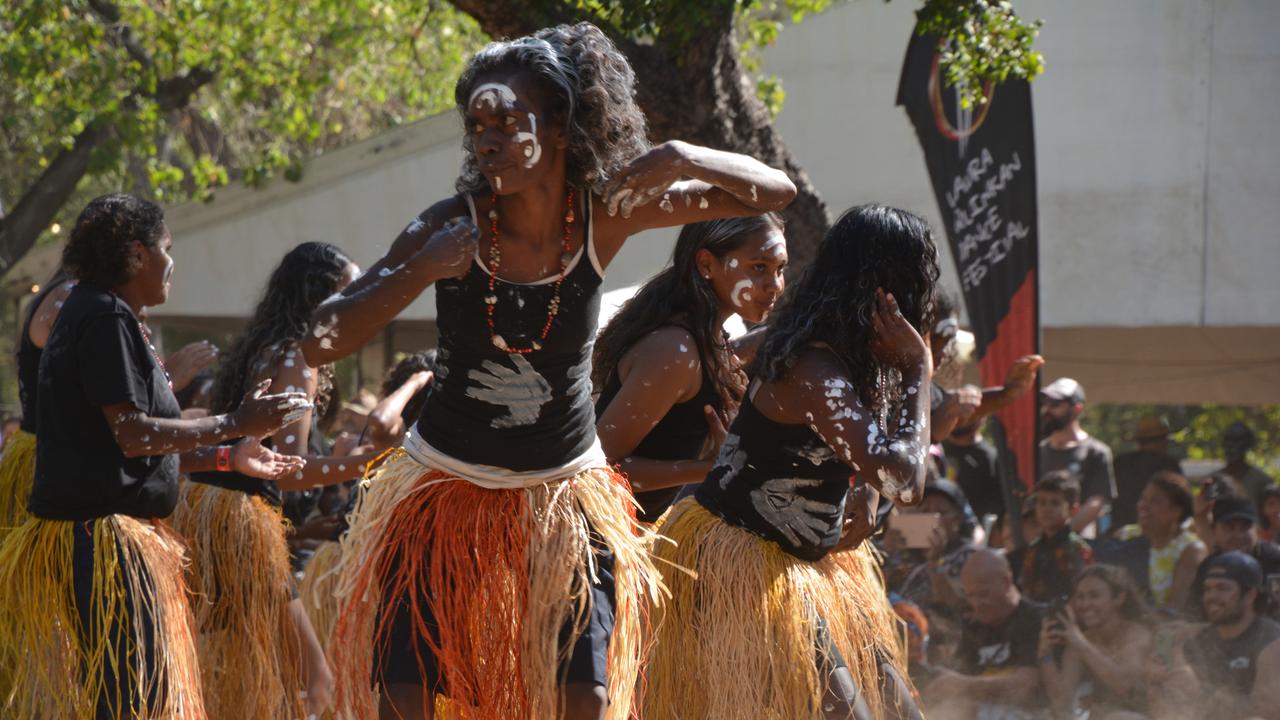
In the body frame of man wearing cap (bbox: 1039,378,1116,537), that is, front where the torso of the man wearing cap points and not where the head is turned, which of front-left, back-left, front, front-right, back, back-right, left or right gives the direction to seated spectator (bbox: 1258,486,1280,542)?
back-left

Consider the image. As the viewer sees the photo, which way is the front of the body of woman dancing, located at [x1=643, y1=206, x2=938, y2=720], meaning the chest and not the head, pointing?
to the viewer's right

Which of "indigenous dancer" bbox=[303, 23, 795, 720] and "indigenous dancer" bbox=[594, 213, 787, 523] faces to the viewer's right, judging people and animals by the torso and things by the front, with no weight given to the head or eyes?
"indigenous dancer" bbox=[594, 213, 787, 523]

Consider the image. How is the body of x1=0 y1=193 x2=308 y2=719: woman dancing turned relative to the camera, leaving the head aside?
to the viewer's right

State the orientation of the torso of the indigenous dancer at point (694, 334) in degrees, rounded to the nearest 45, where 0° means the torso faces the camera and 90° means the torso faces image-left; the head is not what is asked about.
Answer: approximately 270°

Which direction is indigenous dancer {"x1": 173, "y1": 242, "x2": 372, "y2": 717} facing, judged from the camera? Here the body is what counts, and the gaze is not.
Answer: to the viewer's right

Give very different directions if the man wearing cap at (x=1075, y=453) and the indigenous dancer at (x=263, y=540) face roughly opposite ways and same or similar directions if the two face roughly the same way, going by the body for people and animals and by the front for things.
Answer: very different directions

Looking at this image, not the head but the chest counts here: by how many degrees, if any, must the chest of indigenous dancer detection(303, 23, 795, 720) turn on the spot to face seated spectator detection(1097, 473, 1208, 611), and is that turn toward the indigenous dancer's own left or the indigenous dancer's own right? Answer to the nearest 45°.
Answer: approximately 135° to the indigenous dancer's own left

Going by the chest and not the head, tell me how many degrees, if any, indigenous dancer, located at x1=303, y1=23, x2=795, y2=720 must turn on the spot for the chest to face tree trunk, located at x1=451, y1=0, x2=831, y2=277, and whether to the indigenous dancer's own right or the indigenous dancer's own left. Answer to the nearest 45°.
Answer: approximately 180°

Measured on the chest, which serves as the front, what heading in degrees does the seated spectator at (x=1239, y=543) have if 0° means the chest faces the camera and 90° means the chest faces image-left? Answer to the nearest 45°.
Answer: approximately 0°

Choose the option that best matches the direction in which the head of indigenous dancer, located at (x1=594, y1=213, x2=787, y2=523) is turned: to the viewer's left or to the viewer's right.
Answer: to the viewer's right
